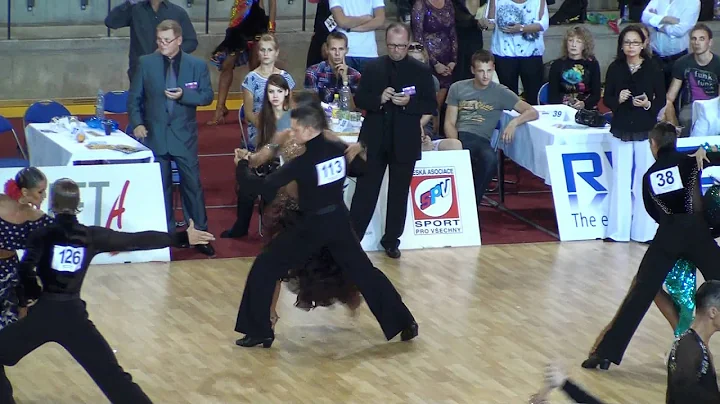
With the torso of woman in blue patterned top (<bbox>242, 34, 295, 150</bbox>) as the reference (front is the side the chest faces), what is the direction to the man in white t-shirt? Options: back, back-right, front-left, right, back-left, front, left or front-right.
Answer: back-left

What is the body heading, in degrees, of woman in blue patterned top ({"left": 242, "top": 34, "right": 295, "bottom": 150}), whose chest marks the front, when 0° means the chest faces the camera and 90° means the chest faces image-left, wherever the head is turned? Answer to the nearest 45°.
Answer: approximately 0°

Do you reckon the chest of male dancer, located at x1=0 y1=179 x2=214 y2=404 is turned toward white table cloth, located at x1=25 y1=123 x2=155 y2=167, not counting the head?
yes

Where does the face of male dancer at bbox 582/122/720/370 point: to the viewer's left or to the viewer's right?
to the viewer's left

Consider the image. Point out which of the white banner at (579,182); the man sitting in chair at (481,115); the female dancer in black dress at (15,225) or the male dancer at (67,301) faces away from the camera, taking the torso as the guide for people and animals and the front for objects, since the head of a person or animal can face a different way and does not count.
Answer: the male dancer

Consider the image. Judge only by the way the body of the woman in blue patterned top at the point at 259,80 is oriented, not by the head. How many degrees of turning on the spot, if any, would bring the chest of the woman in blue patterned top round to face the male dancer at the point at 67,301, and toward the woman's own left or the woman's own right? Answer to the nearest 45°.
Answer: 0° — they already face them

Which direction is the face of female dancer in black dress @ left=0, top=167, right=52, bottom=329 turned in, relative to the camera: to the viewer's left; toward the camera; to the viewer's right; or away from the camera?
to the viewer's right

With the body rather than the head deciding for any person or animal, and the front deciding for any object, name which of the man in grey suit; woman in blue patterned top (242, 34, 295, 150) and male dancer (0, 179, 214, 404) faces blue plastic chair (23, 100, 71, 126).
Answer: the male dancer
